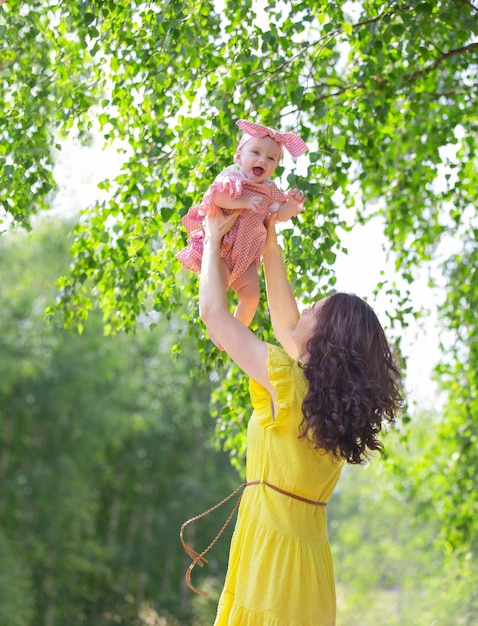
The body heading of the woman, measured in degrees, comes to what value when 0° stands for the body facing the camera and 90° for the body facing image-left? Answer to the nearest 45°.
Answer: approximately 135°

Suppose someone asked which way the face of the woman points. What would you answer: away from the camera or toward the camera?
away from the camera
